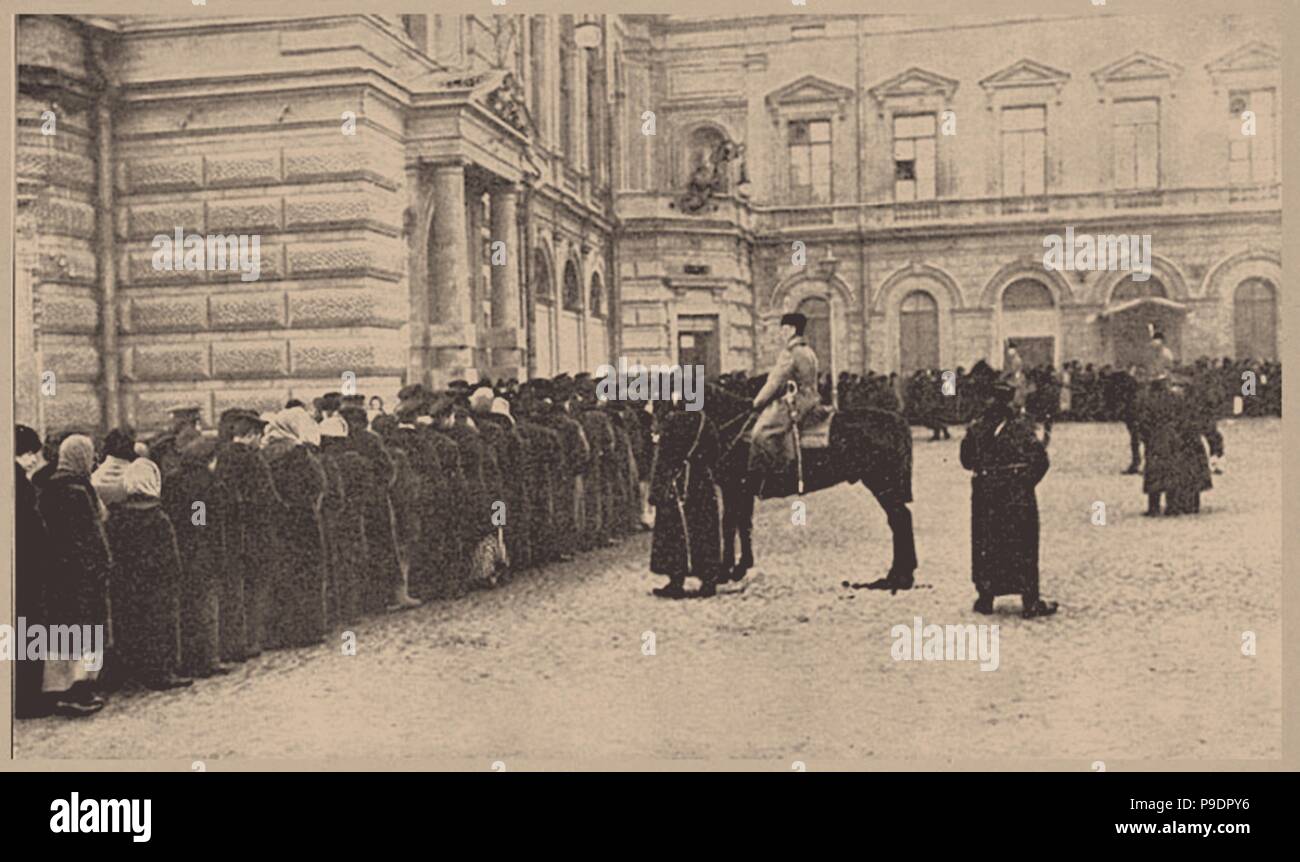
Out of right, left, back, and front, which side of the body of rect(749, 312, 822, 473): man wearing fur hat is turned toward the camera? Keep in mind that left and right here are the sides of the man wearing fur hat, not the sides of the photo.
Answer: left

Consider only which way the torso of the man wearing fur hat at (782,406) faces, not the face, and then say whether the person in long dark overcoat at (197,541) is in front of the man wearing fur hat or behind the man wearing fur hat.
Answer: in front

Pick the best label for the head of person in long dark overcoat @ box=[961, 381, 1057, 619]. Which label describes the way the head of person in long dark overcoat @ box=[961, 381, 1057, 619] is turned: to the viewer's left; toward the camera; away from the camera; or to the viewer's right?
away from the camera

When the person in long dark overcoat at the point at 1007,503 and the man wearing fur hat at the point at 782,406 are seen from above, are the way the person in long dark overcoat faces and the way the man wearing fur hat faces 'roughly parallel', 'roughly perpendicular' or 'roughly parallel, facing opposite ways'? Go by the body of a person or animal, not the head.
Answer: roughly perpendicular

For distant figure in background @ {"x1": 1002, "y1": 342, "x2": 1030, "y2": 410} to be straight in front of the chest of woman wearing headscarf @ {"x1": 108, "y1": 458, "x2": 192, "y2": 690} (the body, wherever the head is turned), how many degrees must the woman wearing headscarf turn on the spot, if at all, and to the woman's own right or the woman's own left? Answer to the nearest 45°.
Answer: approximately 45° to the woman's own right

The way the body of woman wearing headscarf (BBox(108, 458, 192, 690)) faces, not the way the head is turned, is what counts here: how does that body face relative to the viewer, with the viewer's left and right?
facing away from the viewer and to the right of the viewer

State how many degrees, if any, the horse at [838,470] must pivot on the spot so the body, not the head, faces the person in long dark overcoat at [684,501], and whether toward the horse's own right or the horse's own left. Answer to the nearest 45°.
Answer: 0° — it already faces them

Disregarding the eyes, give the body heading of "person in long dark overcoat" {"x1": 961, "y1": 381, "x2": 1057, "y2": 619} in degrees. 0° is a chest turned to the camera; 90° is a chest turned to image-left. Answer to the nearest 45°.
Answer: approximately 180°

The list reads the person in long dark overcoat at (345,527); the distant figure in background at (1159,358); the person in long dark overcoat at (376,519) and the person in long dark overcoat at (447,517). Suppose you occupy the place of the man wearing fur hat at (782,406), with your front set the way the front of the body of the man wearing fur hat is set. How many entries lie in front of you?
3

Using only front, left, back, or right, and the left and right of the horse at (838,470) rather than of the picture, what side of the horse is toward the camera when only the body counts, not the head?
left

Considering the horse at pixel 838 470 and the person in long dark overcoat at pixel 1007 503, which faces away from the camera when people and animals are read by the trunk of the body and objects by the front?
the person in long dark overcoat

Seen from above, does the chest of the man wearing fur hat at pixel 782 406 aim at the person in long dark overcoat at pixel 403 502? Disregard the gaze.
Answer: yes

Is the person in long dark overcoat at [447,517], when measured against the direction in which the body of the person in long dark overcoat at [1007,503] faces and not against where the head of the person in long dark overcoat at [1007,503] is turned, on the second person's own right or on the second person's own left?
on the second person's own left
